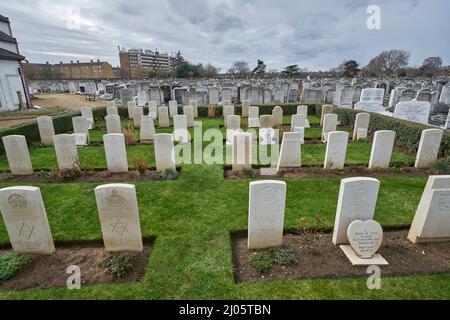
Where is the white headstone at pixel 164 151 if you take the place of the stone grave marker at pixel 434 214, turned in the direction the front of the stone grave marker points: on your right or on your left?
on your right

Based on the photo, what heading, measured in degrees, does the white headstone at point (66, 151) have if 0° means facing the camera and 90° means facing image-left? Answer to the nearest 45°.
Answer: approximately 0°

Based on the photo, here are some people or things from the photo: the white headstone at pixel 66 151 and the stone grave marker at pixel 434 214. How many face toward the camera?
2

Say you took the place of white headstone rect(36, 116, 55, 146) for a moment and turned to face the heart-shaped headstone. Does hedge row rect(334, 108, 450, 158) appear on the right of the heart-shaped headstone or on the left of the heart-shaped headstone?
left

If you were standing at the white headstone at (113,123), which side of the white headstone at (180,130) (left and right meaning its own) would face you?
right

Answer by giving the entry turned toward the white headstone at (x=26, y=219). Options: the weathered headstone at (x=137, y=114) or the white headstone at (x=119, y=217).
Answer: the weathered headstone

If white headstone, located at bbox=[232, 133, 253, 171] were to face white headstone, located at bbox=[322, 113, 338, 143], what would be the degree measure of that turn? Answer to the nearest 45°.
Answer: approximately 135° to its left

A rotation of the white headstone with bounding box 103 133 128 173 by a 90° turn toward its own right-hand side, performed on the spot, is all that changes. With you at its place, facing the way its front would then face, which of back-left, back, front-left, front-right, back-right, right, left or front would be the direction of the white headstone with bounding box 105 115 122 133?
right

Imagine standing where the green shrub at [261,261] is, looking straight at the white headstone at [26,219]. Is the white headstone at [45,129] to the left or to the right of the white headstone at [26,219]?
right

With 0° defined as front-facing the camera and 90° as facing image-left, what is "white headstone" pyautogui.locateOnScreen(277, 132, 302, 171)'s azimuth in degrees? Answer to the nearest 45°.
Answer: approximately 0°

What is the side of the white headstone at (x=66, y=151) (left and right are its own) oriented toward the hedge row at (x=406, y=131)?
left

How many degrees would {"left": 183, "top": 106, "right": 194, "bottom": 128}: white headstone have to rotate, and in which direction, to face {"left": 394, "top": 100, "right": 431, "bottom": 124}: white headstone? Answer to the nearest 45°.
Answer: approximately 90° to its left
